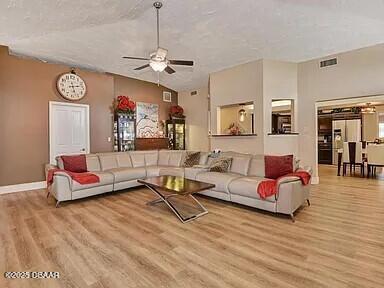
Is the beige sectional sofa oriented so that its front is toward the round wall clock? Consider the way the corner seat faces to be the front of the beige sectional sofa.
no

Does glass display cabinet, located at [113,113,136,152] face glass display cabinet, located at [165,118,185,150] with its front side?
no

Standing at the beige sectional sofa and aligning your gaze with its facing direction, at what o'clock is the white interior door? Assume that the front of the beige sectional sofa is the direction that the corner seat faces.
The white interior door is roughly at 4 o'clock from the beige sectional sofa.

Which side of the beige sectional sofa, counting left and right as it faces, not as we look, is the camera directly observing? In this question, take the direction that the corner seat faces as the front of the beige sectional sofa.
front

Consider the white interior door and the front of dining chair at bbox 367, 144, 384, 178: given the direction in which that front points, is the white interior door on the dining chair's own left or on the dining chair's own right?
on the dining chair's own left

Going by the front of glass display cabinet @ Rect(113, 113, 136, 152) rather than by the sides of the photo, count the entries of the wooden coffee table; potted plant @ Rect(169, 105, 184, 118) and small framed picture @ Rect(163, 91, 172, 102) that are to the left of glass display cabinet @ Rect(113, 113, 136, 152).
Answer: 2

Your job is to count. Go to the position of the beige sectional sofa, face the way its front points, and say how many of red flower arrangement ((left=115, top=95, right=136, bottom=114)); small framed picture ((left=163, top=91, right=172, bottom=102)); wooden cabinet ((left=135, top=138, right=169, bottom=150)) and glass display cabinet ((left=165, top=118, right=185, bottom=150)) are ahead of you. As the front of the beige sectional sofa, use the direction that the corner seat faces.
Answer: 0

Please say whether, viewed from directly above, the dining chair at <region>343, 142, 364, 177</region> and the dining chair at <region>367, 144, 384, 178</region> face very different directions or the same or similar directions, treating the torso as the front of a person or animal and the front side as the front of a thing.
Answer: same or similar directions

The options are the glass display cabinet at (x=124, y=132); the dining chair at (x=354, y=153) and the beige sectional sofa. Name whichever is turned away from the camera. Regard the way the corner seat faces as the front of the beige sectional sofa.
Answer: the dining chair

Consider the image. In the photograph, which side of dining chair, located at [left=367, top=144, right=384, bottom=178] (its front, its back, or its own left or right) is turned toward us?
back

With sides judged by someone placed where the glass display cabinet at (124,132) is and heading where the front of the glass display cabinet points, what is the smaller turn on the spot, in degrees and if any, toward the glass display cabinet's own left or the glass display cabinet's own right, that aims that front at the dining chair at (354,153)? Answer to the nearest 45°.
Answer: approximately 45° to the glass display cabinet's own left

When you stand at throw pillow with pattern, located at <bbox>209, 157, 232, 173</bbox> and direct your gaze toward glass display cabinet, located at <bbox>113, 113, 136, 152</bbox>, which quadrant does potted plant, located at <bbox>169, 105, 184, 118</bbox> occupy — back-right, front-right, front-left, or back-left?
front-right

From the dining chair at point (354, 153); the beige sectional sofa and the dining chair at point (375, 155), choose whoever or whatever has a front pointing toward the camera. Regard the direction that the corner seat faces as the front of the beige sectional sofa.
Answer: the beige sectional sofa

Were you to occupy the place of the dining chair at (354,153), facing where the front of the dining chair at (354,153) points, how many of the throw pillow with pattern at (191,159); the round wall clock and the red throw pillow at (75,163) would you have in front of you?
0

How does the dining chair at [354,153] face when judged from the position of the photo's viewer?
facing away from the viewer

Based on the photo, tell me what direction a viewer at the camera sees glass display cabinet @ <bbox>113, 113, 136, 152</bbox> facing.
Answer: facing the viewer and to the right of the viewer
